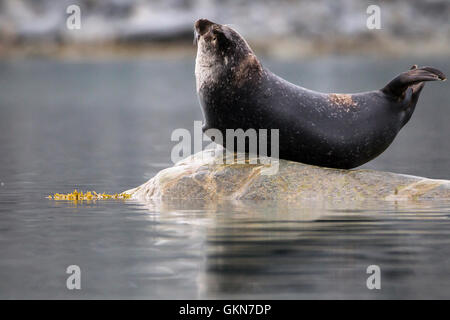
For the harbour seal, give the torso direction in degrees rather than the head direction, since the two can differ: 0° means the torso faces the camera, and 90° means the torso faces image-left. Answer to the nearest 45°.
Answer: approximately 90°

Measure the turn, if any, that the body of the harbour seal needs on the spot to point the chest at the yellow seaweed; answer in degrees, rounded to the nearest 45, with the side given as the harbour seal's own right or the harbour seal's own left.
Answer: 0° — it already faces it
